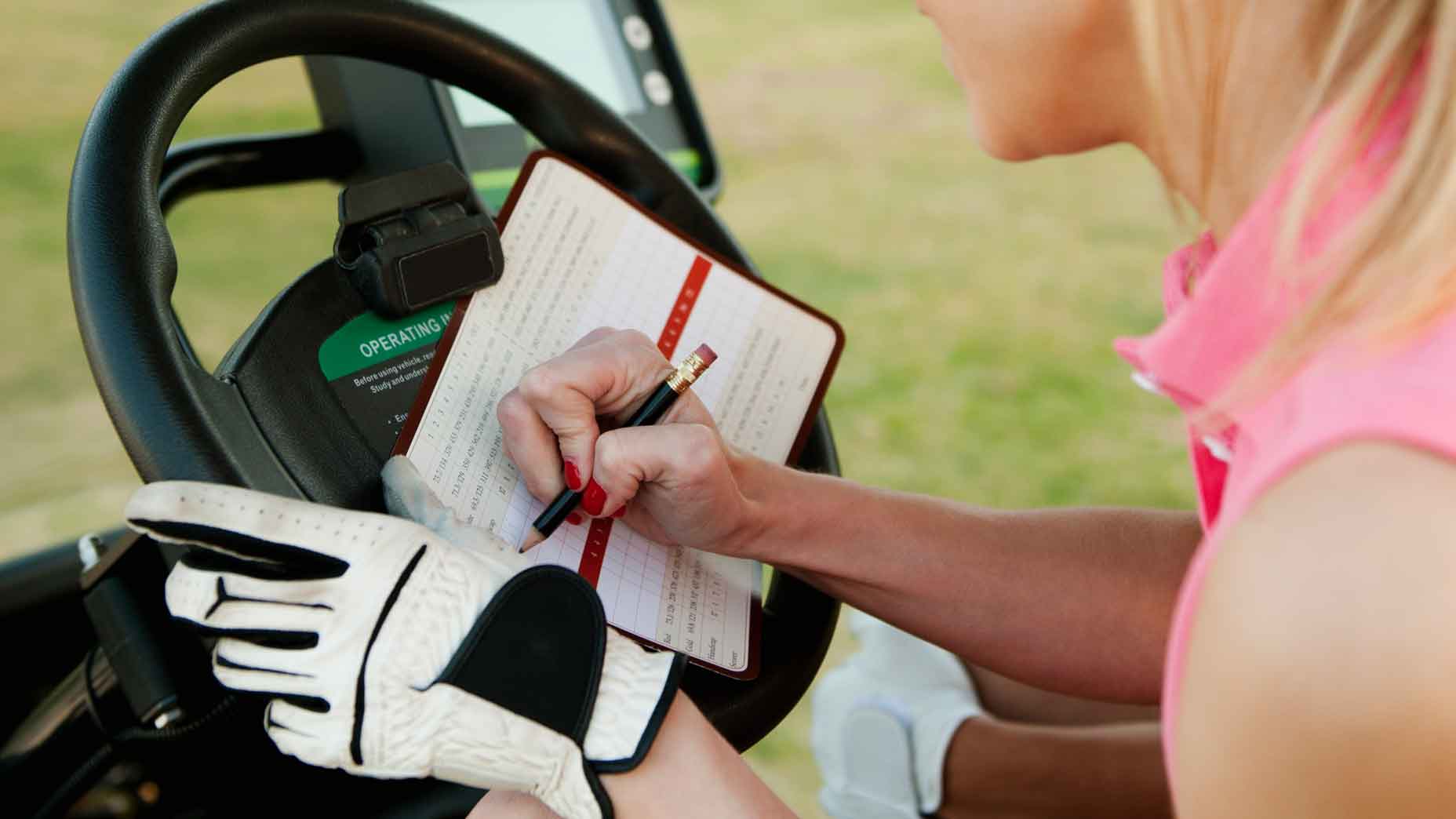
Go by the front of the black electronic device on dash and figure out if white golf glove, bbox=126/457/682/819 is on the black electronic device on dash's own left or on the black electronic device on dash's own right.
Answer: on the black electronic device on dash's own right

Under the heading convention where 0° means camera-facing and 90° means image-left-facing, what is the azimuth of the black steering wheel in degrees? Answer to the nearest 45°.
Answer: approximately 315°

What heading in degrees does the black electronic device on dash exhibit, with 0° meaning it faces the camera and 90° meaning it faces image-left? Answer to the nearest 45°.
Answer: approximately 315°

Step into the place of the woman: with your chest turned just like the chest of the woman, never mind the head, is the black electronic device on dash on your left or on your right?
on your right

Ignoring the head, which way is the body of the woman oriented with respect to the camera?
to the viewer's left

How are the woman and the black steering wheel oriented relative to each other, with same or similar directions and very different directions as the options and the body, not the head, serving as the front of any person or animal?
very different directions

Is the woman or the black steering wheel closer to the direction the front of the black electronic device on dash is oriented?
the woman

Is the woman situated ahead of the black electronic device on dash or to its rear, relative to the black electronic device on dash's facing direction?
ahead
